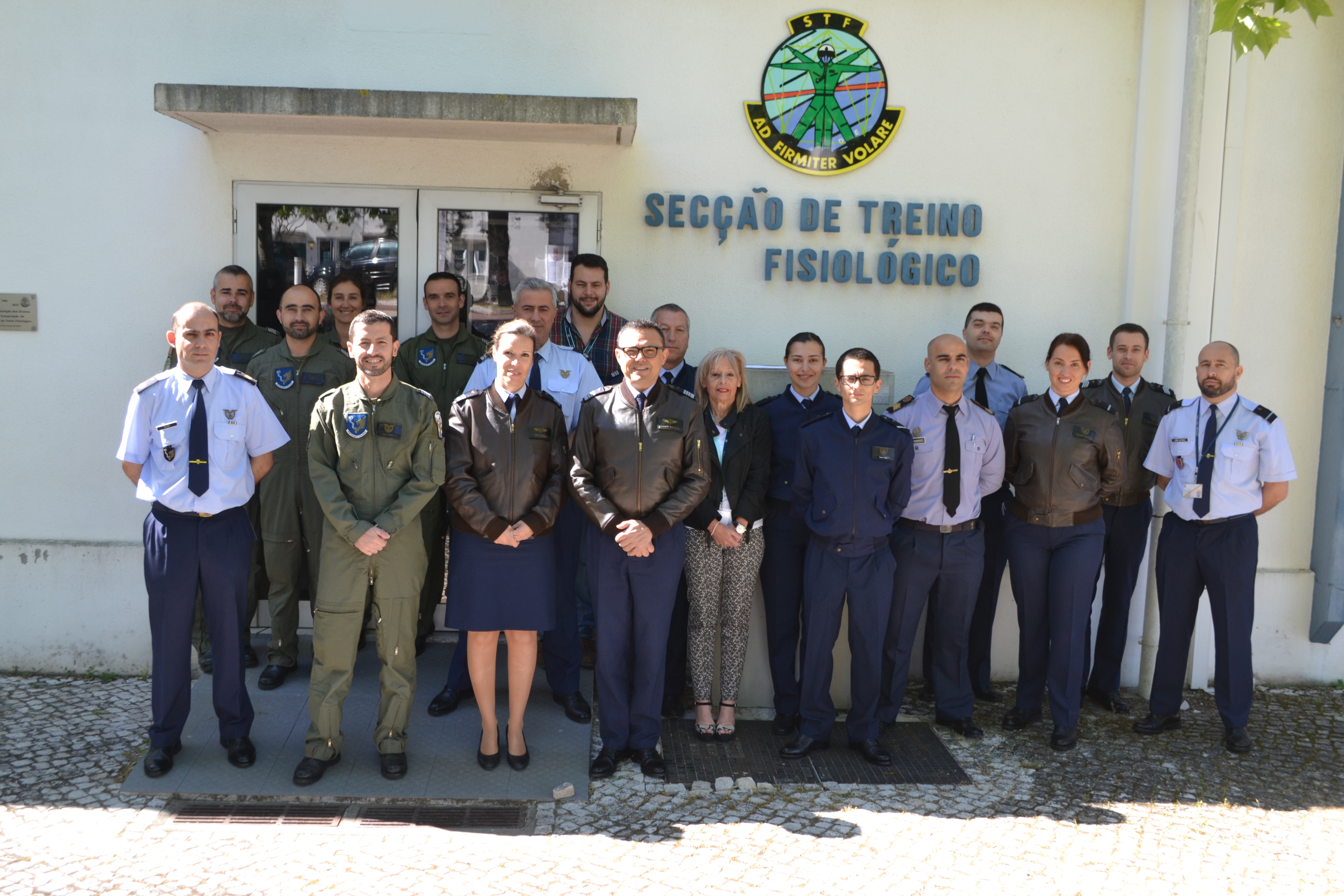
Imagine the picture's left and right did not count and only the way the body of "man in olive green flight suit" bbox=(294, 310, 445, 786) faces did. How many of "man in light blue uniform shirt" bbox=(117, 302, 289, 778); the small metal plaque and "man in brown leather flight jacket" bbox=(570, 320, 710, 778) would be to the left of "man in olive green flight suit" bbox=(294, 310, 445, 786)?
1

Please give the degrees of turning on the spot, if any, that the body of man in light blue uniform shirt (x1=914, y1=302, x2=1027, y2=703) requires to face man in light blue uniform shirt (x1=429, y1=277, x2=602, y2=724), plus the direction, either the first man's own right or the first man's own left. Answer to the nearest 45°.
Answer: approximately 45° to the first man's own right

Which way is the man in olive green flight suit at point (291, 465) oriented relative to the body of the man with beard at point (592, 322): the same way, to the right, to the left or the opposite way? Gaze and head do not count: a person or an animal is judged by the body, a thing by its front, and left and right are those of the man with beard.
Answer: the same way

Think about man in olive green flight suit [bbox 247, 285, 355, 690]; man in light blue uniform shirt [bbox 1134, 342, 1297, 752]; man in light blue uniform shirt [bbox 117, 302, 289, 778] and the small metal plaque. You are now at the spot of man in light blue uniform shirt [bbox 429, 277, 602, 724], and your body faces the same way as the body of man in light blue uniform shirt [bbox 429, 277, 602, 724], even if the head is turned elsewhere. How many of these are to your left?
1

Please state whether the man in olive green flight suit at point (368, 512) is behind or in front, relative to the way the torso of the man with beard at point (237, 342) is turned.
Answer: in front

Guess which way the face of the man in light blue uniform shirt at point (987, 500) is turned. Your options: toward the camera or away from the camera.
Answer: toward the camera

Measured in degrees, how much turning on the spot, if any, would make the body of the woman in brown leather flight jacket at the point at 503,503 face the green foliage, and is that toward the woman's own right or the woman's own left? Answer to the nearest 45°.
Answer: approximately 90° to the woman's own left

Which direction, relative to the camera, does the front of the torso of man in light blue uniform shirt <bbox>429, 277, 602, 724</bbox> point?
toward the camera

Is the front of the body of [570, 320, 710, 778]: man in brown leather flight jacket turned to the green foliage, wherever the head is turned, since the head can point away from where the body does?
no

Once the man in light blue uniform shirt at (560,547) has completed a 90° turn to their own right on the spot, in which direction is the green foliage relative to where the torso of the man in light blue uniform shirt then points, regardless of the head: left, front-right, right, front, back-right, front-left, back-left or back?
back-left

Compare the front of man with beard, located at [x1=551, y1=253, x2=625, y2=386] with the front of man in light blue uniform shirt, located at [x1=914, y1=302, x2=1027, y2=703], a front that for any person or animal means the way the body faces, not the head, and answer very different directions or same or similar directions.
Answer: same or similar directions

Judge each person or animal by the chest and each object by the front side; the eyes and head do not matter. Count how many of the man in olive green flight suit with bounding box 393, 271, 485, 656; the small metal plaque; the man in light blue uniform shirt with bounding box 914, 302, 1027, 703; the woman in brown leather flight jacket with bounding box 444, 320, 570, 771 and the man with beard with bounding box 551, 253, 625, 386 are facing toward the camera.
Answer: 5

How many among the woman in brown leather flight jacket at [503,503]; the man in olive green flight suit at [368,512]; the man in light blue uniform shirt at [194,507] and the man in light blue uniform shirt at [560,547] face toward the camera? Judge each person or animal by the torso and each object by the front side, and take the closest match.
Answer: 4

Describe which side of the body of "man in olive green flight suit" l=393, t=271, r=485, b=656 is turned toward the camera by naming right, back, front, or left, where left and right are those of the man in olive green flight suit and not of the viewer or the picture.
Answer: front

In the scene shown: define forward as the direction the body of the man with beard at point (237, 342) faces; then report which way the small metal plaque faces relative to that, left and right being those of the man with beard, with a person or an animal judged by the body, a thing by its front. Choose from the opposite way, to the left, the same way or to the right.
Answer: the same way

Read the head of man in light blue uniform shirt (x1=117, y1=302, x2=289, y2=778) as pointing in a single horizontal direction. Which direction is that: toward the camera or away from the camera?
toward the camera

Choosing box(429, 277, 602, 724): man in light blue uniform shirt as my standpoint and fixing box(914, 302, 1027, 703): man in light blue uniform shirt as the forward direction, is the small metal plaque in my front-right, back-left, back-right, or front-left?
back-left

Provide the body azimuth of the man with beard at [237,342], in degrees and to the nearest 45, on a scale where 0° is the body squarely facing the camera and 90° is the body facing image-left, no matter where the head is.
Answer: approximately 0°

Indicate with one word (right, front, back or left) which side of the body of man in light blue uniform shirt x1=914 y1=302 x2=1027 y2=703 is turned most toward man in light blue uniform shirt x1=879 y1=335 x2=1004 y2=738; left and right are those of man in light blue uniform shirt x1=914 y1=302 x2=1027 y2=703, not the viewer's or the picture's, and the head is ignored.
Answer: front

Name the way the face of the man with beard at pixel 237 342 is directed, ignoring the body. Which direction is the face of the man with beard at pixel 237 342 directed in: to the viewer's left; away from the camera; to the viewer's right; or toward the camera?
toward the camera
